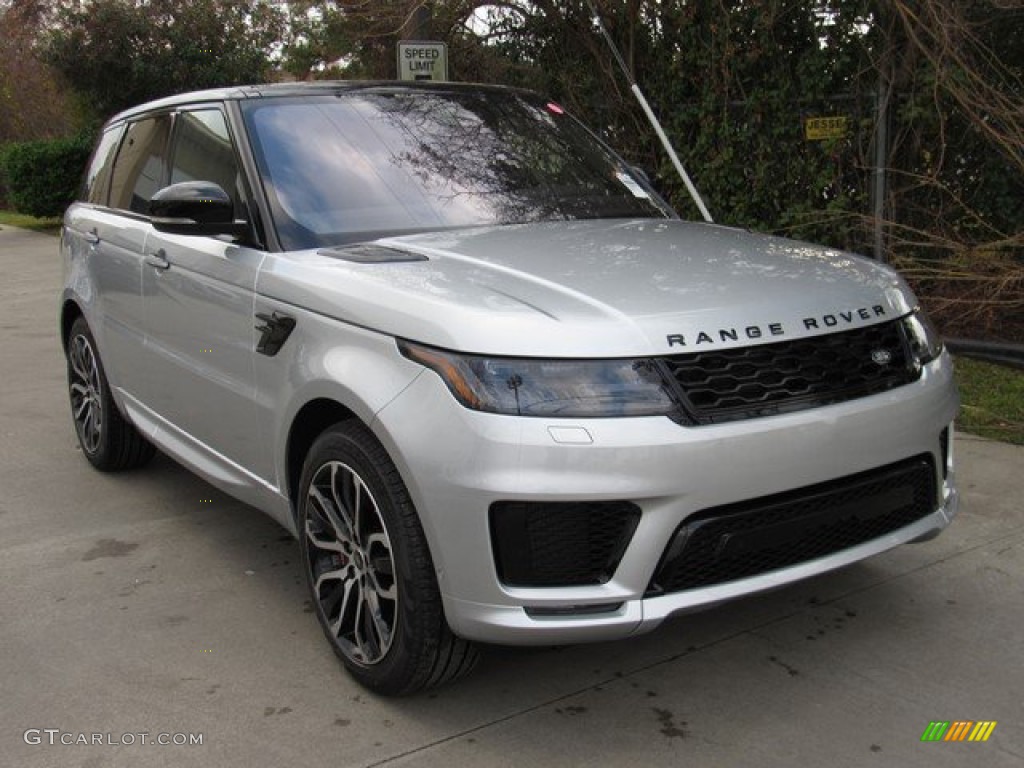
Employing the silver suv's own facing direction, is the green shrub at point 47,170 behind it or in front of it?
behind

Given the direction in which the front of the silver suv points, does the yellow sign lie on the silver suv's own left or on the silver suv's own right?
on the silver suv's own left

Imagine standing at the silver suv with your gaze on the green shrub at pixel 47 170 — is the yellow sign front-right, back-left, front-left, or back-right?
front-right

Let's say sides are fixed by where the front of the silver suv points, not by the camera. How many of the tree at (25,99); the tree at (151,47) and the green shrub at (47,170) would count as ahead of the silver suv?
0

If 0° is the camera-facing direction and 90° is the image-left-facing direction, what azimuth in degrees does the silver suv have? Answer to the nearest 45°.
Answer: approximately 315°

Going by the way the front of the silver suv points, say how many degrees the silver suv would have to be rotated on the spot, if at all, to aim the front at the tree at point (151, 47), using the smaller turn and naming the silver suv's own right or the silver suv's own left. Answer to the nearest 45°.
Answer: approximately 135° to the silver suv's own left

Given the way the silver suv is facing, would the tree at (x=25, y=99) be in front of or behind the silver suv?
behind
